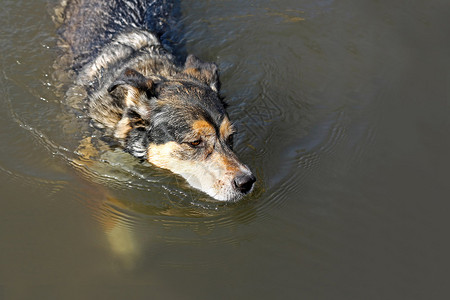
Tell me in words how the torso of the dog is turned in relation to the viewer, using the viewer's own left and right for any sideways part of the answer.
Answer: facing the viewer and to the right of the viewer
